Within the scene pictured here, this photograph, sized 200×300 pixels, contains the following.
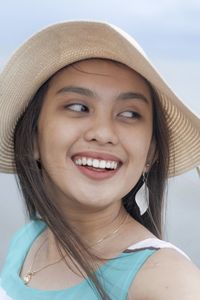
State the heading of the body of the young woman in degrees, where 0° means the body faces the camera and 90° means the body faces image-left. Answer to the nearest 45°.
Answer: approximately 45°
